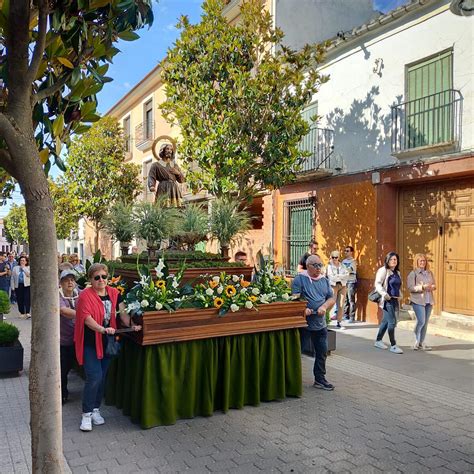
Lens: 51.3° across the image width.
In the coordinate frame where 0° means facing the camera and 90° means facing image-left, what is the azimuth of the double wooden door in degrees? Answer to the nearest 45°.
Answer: approximately 45°

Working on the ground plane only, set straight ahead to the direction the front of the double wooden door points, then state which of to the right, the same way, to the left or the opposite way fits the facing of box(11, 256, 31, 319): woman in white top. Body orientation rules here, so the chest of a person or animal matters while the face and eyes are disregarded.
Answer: to the left

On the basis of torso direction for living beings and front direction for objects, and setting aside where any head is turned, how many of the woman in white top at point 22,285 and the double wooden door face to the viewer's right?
0

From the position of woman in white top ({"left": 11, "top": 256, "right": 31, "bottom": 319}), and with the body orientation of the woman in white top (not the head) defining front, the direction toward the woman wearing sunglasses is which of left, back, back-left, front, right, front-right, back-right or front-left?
front

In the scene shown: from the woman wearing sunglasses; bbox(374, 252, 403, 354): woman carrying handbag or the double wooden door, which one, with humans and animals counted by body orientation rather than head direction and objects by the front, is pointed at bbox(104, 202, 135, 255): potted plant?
the double wooden door

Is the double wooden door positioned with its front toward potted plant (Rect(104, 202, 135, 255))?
yes

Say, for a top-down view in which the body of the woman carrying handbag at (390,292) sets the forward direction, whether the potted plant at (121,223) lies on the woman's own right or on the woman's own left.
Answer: on the woman's own right

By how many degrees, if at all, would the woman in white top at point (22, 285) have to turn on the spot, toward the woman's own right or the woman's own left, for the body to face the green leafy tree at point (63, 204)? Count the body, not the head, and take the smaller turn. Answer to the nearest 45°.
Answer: approximately 180°

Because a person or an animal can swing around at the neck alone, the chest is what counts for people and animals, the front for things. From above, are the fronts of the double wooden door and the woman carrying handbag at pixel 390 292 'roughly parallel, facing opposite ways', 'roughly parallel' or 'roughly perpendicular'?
roughly perpendicular

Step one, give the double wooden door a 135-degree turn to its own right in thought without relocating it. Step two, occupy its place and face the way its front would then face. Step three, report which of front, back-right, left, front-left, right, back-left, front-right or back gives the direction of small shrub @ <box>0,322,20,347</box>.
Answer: back-left

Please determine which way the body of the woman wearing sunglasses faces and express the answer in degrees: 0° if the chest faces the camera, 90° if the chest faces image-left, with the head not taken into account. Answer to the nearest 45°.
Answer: approximately 315°

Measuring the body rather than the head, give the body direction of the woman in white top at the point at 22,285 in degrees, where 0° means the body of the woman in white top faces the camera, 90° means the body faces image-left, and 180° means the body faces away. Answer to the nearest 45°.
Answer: approximately 0°

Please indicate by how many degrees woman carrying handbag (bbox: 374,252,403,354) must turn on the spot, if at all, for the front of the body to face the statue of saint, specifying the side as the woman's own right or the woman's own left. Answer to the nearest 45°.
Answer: approximately 135° to the woman's own right

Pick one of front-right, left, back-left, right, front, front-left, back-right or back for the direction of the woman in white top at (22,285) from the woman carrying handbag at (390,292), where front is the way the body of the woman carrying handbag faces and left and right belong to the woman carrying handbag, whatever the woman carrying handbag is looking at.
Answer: back-right

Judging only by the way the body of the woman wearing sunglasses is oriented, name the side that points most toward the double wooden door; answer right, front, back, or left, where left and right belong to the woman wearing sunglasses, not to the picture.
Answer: left
